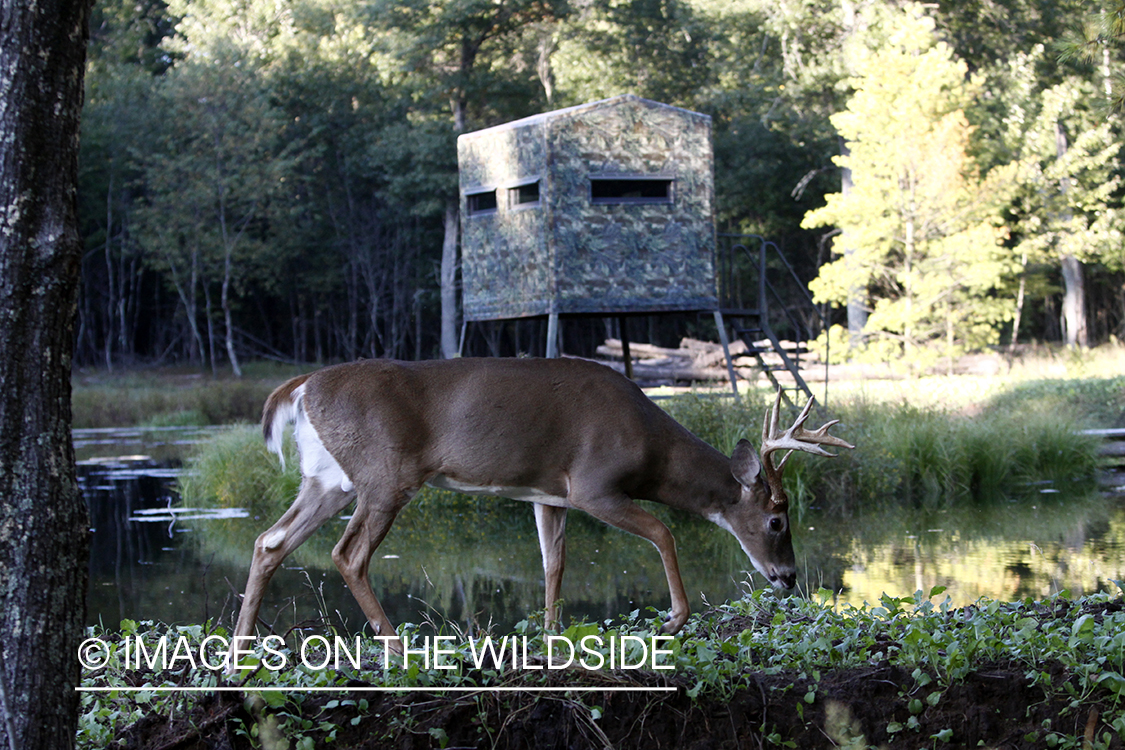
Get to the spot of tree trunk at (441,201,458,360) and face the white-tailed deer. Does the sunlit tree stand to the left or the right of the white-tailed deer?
left

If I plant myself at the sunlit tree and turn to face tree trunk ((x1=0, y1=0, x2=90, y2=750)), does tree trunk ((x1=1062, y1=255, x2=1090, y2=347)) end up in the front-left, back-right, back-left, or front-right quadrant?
back-left

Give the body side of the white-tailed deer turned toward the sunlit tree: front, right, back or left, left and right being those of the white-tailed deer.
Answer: left

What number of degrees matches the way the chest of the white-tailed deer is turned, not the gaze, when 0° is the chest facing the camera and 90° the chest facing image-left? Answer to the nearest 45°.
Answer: approximately 270°

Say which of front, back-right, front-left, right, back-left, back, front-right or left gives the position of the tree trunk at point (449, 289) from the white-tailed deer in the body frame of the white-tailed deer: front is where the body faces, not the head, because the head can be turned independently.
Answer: left

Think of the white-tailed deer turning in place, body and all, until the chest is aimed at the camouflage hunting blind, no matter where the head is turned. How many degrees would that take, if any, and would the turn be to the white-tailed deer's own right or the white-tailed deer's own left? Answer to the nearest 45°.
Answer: approximately 90° to the white-tailed deer's own left

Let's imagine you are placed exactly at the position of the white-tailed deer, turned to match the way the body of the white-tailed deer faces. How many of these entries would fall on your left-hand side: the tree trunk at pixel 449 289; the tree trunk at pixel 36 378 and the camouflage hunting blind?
2

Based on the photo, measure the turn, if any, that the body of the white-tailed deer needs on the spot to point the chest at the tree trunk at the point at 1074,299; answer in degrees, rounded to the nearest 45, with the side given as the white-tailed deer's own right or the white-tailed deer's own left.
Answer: approximately 45° to the white-tailed deer's own left
